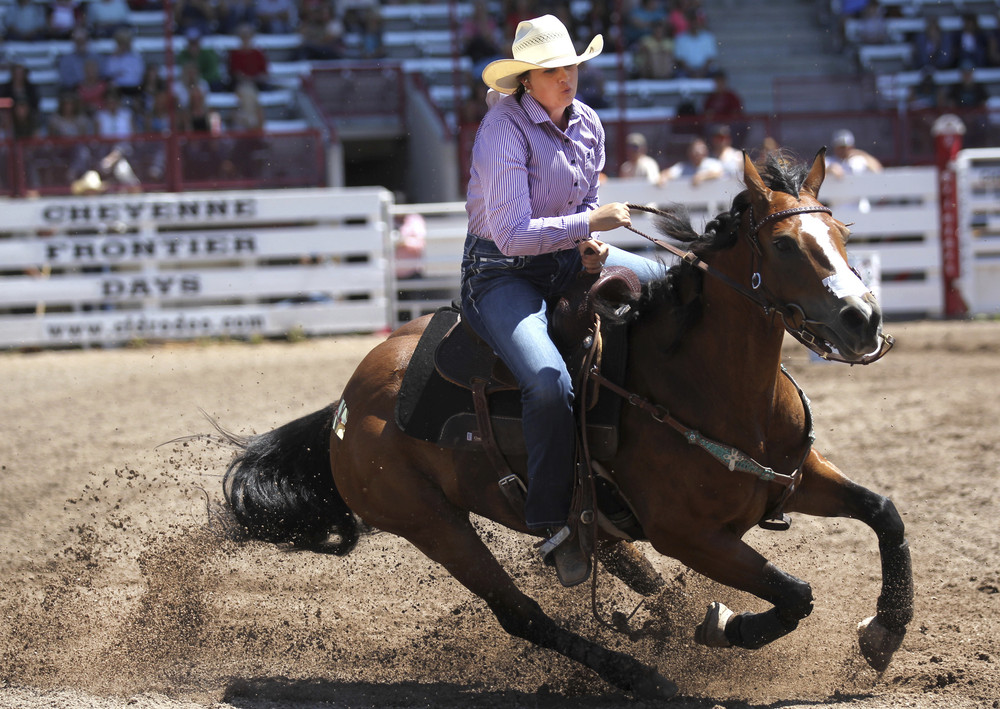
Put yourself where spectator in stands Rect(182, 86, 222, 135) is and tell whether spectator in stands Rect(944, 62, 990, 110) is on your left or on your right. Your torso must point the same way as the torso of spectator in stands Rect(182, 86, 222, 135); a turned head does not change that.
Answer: on your left

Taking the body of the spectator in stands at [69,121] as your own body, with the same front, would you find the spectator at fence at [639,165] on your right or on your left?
on your left

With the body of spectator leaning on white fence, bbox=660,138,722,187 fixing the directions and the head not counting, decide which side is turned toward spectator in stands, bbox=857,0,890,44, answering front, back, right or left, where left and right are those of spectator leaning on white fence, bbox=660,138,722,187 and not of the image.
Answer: back

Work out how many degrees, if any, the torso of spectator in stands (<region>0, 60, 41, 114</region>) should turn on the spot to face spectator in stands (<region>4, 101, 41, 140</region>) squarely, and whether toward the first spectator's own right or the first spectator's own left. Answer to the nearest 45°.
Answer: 0° — they already face them

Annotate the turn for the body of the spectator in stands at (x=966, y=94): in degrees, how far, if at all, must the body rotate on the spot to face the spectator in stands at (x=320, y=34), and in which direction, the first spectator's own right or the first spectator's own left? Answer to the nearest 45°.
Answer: approximately 90° to the first spectator's own right

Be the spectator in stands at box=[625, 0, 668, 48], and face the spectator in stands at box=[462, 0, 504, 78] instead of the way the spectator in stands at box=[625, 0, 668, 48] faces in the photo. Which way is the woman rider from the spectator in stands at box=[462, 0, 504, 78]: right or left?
left

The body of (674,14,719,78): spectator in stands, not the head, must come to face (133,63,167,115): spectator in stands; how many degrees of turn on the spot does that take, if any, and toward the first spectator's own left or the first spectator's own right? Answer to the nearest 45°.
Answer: approximately 45° to the first spectator's own right

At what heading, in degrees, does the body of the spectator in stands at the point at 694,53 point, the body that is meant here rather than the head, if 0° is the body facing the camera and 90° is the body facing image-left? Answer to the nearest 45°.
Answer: approximately 0°

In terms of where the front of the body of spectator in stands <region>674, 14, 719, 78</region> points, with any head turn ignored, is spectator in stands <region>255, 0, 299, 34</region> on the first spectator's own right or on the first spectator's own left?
on the first spectator's own right

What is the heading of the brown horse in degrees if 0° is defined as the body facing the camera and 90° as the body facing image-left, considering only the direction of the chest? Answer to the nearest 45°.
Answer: approximately 315°
